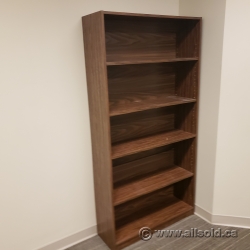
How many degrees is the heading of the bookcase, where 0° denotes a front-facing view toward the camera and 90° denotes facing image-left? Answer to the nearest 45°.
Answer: approximately 315°
